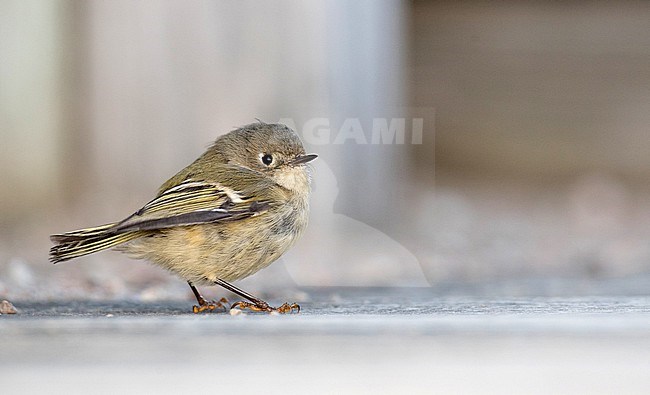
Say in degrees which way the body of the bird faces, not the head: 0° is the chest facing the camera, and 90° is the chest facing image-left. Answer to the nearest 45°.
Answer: approximately 270°
